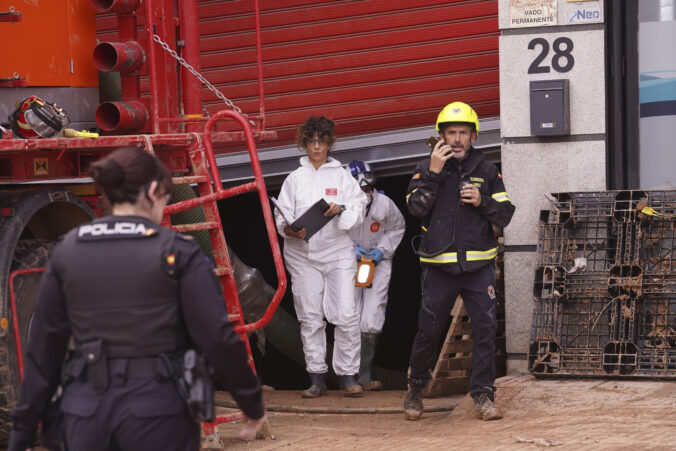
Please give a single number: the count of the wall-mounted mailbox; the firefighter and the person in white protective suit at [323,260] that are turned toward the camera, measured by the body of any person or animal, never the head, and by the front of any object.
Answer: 3

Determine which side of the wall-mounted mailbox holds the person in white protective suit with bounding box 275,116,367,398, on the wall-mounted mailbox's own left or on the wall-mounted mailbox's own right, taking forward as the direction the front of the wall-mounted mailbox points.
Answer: on the wall-mounted mailbox's own right

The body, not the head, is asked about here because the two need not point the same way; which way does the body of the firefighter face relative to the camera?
toward the camera

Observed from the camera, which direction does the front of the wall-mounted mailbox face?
facing the viewer

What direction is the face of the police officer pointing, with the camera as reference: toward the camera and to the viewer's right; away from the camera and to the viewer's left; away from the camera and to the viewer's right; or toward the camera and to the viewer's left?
away from the camera and to the viewer's right

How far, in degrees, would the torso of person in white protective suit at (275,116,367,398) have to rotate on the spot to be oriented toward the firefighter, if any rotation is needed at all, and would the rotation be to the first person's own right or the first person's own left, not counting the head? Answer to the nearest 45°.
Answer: approximately 45° to the first person's own left

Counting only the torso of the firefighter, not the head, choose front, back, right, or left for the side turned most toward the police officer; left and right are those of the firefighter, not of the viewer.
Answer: front
